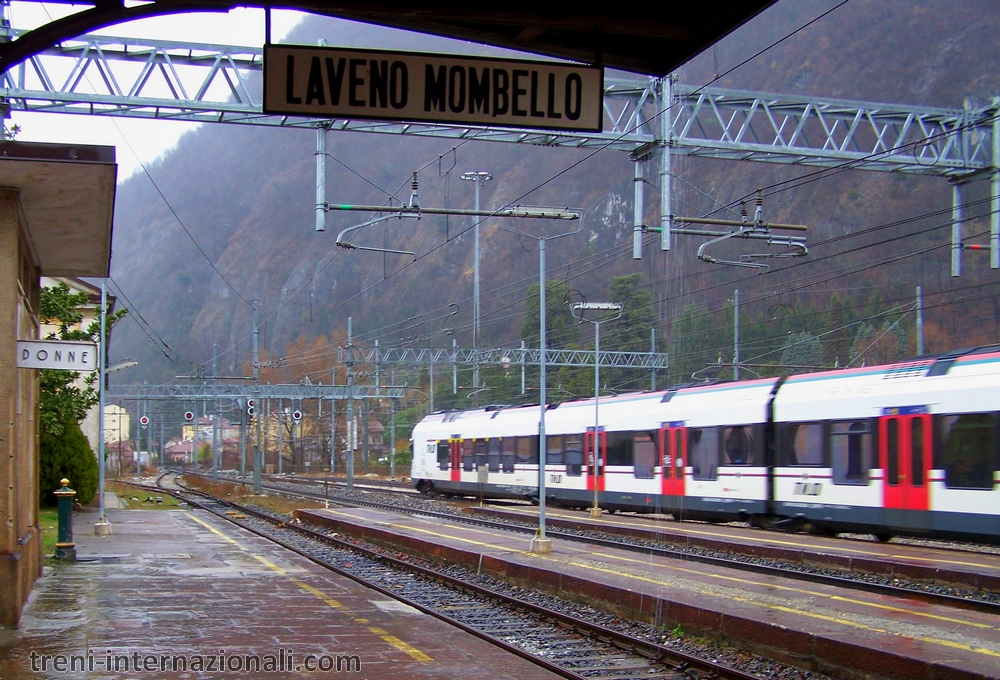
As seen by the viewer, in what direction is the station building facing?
to the viewer's right

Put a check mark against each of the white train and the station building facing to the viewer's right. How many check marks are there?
1

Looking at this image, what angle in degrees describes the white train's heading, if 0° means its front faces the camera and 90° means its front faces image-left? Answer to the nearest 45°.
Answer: approximately 135°

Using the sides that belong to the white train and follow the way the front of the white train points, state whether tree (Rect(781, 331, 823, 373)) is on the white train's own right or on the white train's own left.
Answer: on the white train's own right

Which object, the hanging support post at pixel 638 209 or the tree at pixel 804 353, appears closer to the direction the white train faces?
the tree

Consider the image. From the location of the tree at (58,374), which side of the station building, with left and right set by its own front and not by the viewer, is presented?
left
